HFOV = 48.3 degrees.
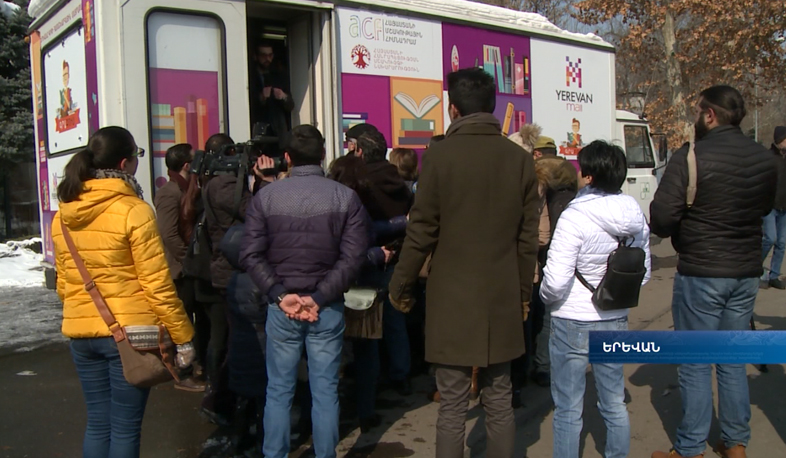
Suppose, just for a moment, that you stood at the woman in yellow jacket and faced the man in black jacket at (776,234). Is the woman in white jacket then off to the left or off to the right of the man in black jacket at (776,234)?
right

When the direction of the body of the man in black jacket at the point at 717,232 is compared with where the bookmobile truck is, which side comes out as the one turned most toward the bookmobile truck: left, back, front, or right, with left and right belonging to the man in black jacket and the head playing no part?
front

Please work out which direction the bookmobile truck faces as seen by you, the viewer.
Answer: facing away from the viewer and to the right of the viewer

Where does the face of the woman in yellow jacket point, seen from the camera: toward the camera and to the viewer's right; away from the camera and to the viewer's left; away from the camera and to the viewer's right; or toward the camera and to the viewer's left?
away from the camera and to the viewer's right

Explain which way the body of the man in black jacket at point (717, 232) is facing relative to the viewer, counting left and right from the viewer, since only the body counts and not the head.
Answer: facing away from the viewer and to the left of the viewer

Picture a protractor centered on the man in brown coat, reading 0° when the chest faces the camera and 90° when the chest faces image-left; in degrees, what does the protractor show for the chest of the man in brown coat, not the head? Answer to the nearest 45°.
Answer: approximately 180°

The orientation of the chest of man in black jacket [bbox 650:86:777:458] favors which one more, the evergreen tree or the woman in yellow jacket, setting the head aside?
the evergreen tree

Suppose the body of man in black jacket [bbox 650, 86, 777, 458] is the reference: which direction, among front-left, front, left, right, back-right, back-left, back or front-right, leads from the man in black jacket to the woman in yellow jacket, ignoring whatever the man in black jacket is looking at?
left

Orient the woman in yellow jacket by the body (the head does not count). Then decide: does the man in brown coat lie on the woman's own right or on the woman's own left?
on the woman's own right

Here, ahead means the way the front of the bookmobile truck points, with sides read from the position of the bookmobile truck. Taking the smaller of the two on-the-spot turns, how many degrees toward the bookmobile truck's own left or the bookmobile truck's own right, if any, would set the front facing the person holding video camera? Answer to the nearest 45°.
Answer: approximately 135° to the bookmobile truck's own right

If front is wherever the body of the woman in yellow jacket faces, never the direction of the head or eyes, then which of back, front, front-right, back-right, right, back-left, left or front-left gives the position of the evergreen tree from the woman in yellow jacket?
front-left

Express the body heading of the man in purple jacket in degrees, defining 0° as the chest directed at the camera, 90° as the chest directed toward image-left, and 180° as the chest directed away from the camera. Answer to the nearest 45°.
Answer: approximately 180°

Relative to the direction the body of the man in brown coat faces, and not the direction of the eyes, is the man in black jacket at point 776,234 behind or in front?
in front

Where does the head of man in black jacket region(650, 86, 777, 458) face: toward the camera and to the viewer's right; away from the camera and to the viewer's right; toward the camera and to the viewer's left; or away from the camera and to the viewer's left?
away from the camera and to the viewer's left
